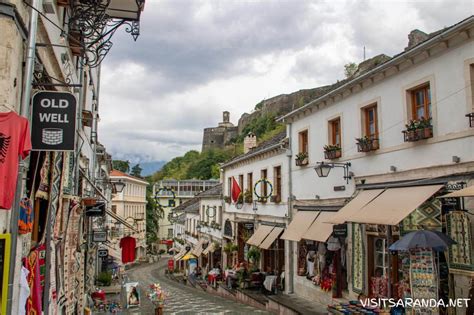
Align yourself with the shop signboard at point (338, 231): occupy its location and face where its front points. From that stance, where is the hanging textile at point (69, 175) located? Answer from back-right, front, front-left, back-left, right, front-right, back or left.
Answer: front-right

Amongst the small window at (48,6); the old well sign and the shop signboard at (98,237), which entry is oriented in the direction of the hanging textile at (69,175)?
the shop signboard

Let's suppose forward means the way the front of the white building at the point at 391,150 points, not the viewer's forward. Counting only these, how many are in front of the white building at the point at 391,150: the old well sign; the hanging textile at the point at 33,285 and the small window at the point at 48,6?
3

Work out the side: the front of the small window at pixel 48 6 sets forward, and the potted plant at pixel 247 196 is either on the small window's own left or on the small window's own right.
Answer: on the small window's own left

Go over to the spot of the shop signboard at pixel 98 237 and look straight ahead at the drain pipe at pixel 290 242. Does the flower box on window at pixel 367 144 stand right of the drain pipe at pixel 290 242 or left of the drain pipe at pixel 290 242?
right

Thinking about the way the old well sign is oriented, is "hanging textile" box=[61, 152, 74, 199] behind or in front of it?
behind

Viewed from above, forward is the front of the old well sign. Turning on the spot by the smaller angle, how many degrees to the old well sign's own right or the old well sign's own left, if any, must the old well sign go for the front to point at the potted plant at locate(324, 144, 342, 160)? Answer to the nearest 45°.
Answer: approximately 135° to the old well sign's own left

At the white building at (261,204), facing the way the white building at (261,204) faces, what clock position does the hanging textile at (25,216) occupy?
The hanging textile is roughly at 11 o'clock from the white building.

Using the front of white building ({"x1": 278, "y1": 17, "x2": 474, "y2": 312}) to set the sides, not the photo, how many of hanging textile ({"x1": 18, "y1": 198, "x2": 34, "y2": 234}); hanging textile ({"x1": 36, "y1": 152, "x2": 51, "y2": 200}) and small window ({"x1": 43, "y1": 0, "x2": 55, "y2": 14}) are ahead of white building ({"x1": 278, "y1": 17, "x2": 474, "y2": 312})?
3

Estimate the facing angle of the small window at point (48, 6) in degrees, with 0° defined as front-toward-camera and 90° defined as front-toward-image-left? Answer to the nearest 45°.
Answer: approximately 315°

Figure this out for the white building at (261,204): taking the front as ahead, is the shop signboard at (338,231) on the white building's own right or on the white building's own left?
on the white building's own left

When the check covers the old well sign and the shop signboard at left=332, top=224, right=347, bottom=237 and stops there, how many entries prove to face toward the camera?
2

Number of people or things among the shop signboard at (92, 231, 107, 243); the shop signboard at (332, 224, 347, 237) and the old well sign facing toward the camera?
3
